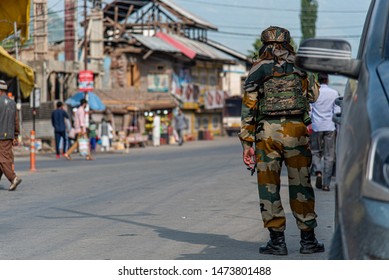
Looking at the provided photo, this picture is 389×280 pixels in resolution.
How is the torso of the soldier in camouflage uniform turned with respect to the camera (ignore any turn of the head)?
away from the camera
